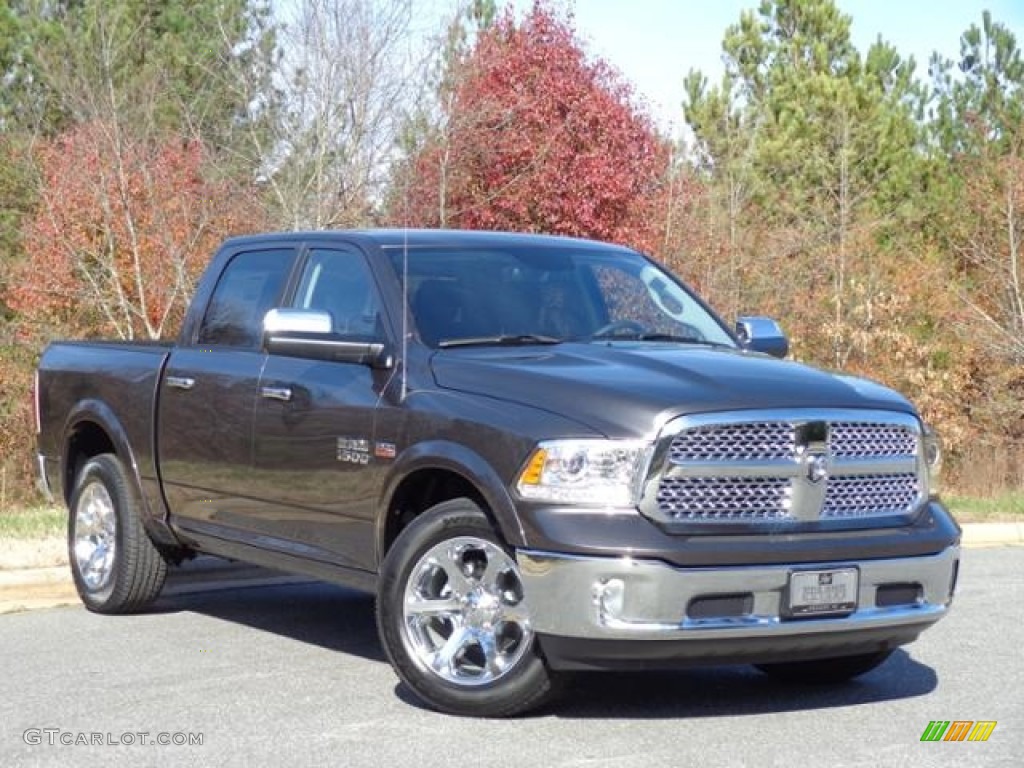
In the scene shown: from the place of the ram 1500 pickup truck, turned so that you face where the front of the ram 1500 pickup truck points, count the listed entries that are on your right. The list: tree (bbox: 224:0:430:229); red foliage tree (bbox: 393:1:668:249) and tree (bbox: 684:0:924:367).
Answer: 0

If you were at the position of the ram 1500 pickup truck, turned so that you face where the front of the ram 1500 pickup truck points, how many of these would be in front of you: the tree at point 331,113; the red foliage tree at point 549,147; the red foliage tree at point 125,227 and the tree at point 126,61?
0

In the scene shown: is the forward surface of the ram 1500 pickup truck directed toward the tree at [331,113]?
no

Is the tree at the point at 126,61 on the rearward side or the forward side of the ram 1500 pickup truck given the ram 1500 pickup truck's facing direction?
on the rearward side

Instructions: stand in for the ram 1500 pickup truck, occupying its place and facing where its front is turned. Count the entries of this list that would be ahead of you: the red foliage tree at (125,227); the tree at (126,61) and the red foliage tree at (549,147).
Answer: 0

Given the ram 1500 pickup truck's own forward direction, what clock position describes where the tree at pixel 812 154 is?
The tree is roughly at 8 o'clock from the ram 1500 pickup truck.

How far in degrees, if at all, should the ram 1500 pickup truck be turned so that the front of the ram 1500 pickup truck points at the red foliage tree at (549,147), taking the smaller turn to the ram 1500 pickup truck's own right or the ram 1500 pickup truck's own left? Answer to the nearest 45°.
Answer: approximately 135° to the ram 1500 pickup truck's own left
